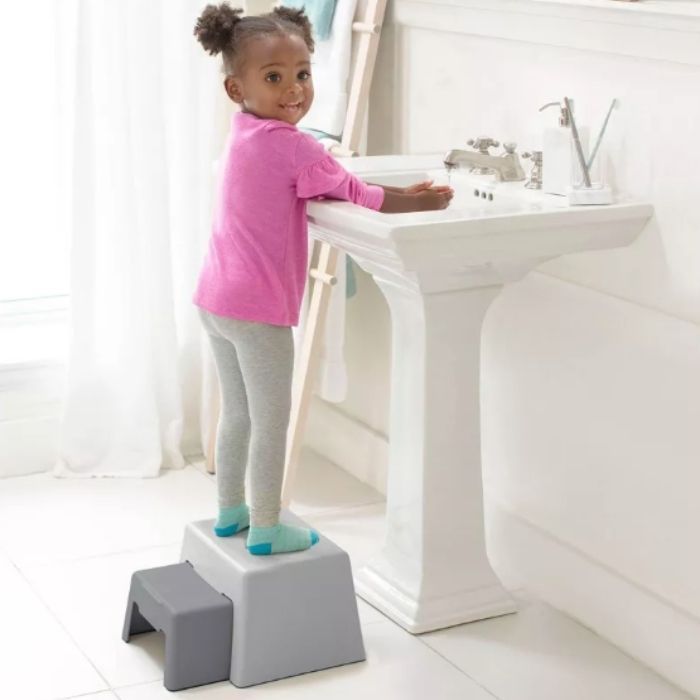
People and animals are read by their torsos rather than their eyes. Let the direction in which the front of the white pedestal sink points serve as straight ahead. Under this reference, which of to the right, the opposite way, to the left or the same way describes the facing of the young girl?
the opposite way

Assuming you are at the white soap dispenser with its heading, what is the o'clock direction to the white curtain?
The white curtain is roughly at 1 o'clock from the white soap dispenser.

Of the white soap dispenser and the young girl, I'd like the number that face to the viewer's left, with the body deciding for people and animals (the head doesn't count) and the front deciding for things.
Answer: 1

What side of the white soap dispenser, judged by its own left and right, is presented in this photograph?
left

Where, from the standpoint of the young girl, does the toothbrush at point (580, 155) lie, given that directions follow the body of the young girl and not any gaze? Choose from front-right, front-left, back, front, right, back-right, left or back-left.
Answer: front-right

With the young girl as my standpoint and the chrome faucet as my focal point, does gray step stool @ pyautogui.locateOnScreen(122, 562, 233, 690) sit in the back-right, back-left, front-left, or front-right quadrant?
back-right

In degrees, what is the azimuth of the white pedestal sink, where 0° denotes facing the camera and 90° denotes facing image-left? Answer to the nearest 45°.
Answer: approximately 45°

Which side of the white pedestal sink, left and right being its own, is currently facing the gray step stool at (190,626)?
front

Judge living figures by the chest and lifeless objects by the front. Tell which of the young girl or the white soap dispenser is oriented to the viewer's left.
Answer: the white soap dispenser

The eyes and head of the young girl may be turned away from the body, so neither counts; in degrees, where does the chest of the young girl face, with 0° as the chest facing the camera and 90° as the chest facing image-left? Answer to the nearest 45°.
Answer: approximately 225°
